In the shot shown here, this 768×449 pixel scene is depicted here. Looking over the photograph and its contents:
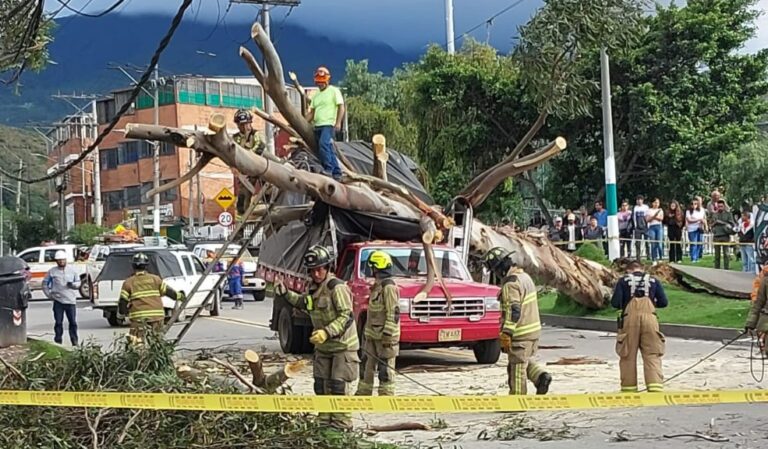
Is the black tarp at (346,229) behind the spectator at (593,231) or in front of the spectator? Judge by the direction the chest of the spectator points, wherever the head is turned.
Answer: in front

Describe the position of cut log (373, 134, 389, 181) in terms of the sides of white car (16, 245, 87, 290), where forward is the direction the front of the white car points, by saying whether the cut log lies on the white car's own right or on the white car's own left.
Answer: on the white car's own left

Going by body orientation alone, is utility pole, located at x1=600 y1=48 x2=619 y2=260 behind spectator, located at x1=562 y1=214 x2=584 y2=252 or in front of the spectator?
in front

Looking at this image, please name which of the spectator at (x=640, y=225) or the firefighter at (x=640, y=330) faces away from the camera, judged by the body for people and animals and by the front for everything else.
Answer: the firefighter

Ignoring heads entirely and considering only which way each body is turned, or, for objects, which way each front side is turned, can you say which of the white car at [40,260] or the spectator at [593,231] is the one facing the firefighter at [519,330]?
the spectator

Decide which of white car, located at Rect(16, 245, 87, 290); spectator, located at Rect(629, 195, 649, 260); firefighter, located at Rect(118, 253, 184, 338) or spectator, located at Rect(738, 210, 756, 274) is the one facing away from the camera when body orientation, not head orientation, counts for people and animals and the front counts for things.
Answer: the firefighter

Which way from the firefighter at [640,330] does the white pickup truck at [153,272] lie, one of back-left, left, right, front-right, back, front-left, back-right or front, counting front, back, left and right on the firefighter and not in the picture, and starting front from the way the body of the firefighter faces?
front-left

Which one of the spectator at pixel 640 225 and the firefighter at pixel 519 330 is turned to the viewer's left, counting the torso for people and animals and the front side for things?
the firefighter

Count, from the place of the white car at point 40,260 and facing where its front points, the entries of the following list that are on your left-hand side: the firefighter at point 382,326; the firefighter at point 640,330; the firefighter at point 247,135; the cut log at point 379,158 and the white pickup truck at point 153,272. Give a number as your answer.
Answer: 5

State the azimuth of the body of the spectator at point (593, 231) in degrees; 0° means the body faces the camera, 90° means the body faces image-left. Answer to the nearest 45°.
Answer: approximately 0°

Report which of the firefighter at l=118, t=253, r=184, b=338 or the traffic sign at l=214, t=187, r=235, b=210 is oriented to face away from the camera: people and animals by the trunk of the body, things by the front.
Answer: the firefighter

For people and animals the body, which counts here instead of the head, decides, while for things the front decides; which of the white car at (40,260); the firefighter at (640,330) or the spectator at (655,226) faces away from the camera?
the firefighter

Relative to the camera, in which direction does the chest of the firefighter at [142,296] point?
away from the camera

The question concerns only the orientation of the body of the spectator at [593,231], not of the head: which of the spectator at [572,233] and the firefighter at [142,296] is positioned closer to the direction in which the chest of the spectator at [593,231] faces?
the firefighter

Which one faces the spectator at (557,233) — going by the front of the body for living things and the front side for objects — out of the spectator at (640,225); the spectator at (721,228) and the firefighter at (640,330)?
the firefighter

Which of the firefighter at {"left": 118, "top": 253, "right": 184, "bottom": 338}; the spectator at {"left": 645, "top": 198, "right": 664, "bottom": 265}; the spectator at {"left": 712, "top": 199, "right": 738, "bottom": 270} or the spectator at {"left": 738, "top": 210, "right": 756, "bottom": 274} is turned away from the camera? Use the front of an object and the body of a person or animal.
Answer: the firefighter

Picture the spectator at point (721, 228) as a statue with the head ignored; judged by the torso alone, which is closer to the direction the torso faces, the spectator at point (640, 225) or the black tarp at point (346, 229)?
the black tarp
